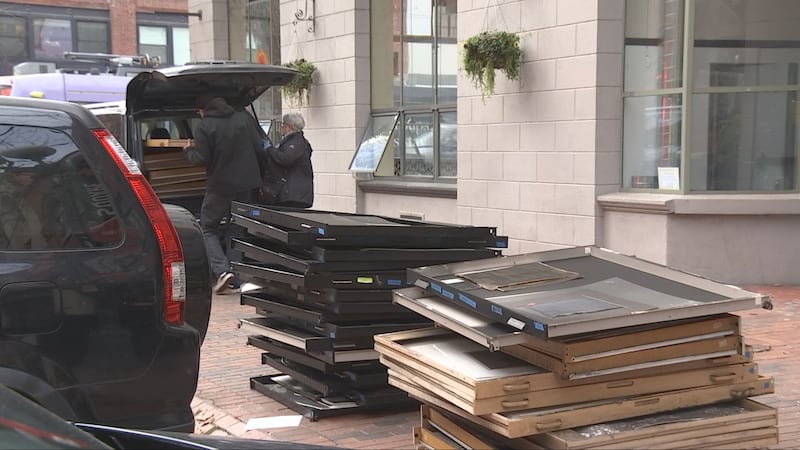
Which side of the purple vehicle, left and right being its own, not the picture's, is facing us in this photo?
left

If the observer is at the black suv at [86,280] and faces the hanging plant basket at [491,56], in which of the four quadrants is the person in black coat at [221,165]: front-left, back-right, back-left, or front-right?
front-left

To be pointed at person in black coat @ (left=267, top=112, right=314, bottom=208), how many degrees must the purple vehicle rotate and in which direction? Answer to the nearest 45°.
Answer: approximately 90° to its left

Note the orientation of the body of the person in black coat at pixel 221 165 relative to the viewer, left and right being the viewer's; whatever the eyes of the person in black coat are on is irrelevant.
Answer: facing away from the viewer and to the left of the viewer

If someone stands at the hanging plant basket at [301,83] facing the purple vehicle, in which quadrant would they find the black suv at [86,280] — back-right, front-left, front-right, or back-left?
back-left

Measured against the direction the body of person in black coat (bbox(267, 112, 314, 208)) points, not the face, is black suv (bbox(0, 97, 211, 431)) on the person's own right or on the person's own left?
on the person's own left

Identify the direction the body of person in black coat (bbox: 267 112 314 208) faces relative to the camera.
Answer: to the viewer's left

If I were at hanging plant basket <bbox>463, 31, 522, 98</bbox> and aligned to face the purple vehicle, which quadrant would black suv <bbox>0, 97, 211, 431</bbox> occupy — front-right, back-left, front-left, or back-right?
back-left

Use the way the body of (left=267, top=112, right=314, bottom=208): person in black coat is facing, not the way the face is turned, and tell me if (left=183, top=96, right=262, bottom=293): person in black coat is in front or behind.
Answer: in front

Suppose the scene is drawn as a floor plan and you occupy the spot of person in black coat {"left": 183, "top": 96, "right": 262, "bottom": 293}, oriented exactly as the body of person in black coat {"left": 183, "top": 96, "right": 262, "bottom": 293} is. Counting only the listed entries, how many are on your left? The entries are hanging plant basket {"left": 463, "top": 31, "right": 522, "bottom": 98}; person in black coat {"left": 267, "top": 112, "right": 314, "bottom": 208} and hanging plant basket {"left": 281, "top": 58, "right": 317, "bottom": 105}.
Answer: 0

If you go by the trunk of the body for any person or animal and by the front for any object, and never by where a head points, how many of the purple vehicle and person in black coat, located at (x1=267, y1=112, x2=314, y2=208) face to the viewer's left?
2
